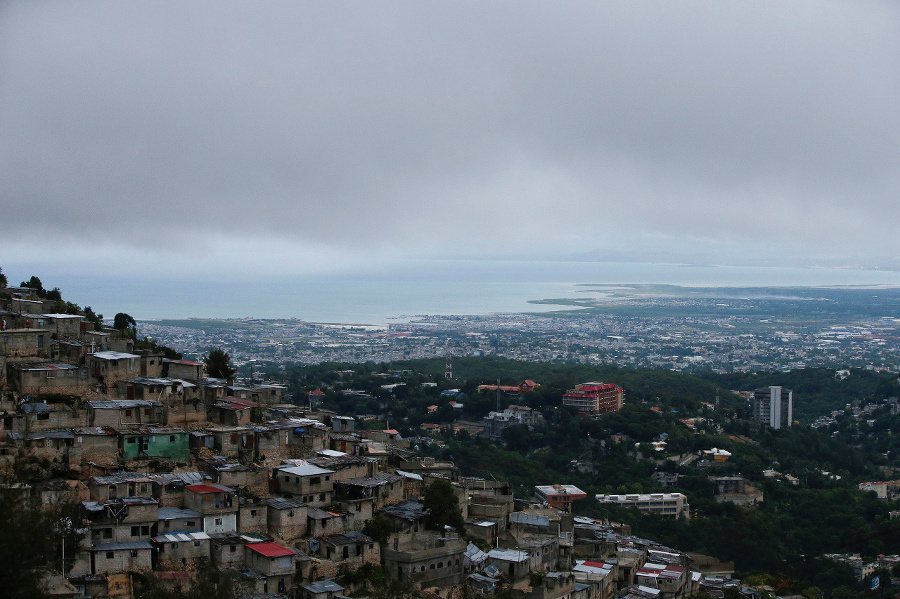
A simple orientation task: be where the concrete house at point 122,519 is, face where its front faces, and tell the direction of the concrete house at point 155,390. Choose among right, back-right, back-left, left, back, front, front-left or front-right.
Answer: back

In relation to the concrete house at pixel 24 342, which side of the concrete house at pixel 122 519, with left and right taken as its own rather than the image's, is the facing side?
back

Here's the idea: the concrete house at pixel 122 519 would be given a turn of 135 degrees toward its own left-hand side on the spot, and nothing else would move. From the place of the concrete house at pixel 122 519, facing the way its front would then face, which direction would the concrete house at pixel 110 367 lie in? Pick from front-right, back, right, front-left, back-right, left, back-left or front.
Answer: front-left

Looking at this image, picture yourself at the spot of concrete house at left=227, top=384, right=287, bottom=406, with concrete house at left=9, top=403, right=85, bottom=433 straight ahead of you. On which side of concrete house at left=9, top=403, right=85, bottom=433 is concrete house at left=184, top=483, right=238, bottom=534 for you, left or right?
left

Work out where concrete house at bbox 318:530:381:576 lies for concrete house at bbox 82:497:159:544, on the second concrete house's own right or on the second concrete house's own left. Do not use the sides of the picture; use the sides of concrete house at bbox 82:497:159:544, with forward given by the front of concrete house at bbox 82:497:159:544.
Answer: on the second concrete house's own left

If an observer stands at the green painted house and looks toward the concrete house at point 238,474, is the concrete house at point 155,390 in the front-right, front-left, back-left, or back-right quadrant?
back-left

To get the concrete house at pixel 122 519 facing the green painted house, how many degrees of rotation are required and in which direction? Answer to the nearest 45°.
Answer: approximately 180°

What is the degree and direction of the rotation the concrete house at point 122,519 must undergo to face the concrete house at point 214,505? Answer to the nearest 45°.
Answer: approximately 90° to its left

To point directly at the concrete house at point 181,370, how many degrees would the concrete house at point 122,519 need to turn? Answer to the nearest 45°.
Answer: approximately 180°

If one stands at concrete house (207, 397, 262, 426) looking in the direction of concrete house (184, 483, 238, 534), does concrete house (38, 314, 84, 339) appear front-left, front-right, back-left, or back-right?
back-right

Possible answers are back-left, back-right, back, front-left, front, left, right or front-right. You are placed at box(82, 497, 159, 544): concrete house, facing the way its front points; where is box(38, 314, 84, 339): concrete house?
back

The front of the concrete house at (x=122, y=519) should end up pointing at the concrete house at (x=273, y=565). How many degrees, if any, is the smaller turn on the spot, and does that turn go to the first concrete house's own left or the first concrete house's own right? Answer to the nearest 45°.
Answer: approximately 90° to the first concrete house's own left

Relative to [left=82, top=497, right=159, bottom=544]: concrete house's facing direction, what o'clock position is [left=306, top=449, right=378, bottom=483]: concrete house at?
[left=306, top=449, right=378, bottom=483]: concrete house is roughly at 8 o'clock from [left=82, top=497, right=159, bottom=544]: concrete house.

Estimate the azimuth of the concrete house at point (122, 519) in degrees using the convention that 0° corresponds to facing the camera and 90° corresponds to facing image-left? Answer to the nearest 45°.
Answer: approximately 0°

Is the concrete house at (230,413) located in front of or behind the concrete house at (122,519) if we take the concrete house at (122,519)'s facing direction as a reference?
behind

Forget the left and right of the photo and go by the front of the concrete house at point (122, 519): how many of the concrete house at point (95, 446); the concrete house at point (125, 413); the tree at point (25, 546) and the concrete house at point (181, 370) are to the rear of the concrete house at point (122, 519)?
3
